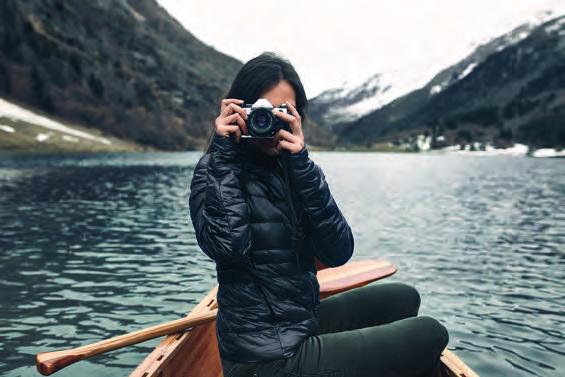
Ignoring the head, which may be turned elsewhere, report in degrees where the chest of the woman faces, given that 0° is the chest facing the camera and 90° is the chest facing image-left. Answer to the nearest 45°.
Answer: approximately 315°
